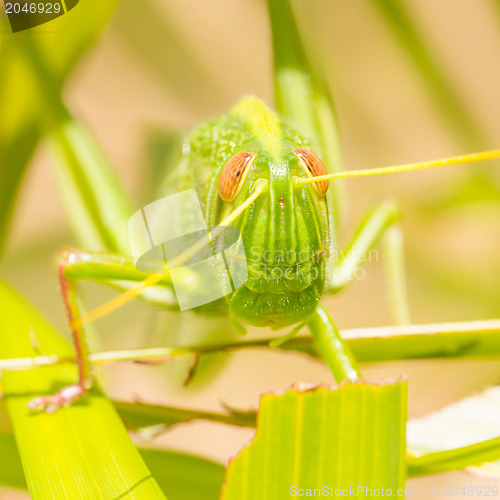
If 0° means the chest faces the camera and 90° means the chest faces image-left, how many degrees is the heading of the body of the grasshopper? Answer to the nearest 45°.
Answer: approximately 0°

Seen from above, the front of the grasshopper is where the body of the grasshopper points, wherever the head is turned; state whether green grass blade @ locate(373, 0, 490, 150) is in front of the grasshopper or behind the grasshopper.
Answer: behind
